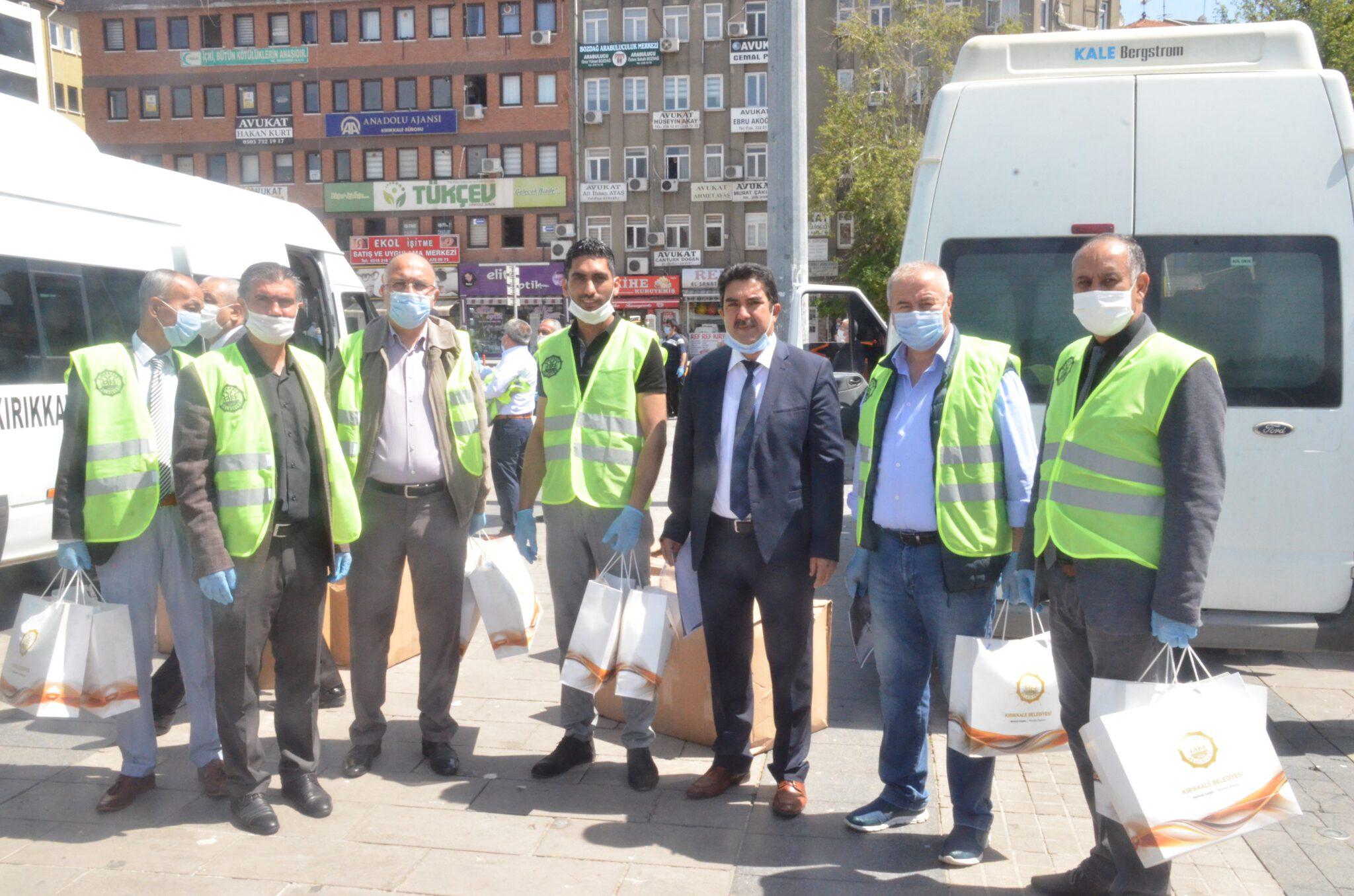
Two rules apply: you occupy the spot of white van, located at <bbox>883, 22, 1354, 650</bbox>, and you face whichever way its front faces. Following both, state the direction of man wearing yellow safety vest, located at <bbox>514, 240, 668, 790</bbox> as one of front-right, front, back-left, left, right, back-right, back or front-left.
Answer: back-left

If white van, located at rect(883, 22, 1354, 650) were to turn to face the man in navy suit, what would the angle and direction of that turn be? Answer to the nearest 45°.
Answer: approximately 135° to its left

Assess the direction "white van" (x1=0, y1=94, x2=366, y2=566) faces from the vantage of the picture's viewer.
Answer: facing away from the viewer and to the right of the viewer

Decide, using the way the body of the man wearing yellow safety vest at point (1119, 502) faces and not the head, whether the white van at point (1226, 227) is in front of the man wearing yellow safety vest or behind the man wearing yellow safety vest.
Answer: behind

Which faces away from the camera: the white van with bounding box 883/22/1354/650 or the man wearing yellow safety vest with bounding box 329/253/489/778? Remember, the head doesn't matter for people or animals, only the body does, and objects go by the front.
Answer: the white van

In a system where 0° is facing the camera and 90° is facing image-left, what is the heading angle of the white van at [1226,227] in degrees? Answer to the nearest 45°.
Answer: approximately 180°

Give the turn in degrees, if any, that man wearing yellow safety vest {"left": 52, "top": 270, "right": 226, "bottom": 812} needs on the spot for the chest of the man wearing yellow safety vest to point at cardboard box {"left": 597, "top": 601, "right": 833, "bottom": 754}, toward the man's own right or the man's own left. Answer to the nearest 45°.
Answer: approximately 45° to the man's own left

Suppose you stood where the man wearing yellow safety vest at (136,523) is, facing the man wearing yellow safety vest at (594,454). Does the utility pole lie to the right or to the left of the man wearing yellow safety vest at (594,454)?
left

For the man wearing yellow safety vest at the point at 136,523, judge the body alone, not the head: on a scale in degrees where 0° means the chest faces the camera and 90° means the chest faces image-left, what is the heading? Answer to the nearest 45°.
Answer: approximately 315°

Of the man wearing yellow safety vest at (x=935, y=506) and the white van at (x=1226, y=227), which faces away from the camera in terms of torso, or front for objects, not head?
the white van
